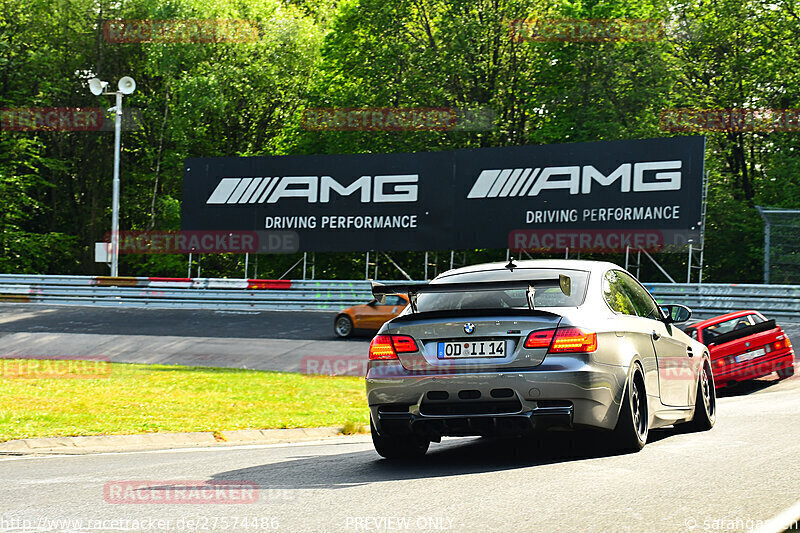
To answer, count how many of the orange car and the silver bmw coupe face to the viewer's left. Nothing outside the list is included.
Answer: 1

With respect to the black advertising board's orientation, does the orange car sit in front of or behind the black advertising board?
in front

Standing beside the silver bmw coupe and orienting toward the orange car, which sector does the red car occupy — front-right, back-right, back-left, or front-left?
front-right

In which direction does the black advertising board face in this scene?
toward the camera

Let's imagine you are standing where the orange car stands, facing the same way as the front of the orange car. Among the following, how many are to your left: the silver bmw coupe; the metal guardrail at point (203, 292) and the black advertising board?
1

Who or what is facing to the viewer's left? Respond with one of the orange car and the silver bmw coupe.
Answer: the orange car

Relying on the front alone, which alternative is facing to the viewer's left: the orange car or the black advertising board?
the orange car

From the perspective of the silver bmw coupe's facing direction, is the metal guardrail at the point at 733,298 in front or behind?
in front

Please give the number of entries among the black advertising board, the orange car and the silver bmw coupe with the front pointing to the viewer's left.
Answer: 1

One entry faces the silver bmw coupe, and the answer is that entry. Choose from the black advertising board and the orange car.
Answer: the black advertising board

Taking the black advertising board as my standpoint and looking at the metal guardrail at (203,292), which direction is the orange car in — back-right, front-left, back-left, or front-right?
front-left

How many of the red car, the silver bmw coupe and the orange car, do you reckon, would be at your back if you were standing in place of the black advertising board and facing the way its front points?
0

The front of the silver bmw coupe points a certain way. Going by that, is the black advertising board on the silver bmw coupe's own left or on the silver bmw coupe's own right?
on the silver bmw coupe's own left

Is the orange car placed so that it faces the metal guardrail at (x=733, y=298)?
no

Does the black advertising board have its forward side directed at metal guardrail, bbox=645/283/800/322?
no

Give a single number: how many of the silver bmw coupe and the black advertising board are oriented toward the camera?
1

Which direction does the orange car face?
to the viewer's left

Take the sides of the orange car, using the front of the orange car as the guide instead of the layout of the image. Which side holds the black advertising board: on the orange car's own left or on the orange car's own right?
on the orange car's own right
